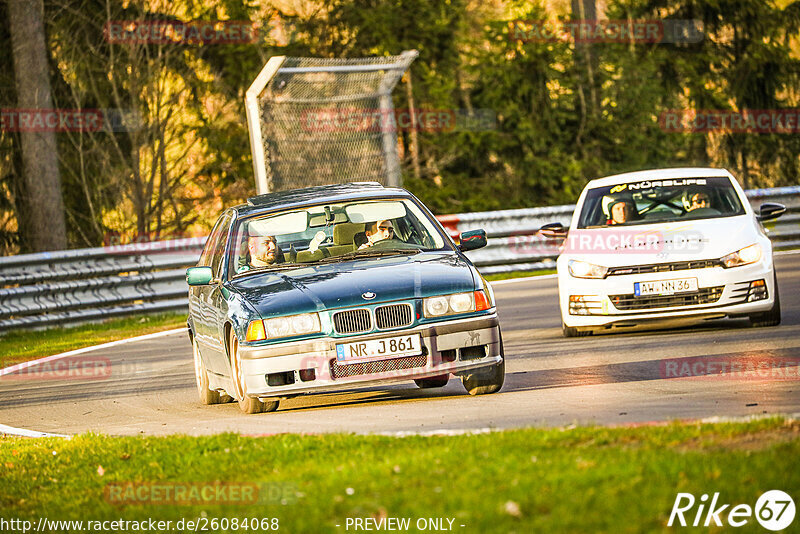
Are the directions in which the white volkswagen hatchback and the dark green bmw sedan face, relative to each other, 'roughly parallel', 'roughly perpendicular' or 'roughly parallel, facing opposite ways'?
roughly parallel

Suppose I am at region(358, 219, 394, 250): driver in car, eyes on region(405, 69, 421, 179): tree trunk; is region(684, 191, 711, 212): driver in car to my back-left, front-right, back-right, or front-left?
front-right

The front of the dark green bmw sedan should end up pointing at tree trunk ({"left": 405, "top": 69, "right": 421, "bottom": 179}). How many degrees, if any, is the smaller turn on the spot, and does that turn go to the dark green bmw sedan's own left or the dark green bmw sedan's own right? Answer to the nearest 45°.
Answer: approximately 180°

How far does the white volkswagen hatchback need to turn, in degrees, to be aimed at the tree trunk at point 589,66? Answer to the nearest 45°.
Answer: approximately 180°

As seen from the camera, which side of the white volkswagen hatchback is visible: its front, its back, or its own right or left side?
front

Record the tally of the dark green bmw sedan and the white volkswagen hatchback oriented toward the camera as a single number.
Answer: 2

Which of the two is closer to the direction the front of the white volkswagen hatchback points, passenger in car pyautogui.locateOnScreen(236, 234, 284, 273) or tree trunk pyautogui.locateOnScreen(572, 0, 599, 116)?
the passenger in car

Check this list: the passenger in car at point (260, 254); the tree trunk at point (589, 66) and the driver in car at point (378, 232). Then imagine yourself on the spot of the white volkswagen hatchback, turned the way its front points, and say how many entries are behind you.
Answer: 1

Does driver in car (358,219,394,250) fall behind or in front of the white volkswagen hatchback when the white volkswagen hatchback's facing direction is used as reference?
in front

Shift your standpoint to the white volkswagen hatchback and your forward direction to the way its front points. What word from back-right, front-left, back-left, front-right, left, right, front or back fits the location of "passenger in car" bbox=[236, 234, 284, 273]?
front-right

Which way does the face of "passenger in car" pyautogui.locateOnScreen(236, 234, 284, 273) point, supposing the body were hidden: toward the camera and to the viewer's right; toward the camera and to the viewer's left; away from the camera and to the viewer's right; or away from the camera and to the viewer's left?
toward the camera and to the viewer's right

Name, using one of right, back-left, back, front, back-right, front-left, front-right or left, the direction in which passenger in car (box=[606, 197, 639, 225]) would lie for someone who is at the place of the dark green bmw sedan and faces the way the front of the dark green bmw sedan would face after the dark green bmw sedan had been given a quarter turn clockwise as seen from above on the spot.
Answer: back-right

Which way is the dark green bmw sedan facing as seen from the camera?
toward the camera

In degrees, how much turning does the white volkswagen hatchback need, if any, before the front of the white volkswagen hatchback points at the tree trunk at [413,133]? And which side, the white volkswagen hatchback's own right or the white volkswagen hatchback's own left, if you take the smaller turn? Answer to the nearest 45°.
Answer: approximately 180°

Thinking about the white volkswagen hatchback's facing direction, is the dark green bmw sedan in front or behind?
in front
